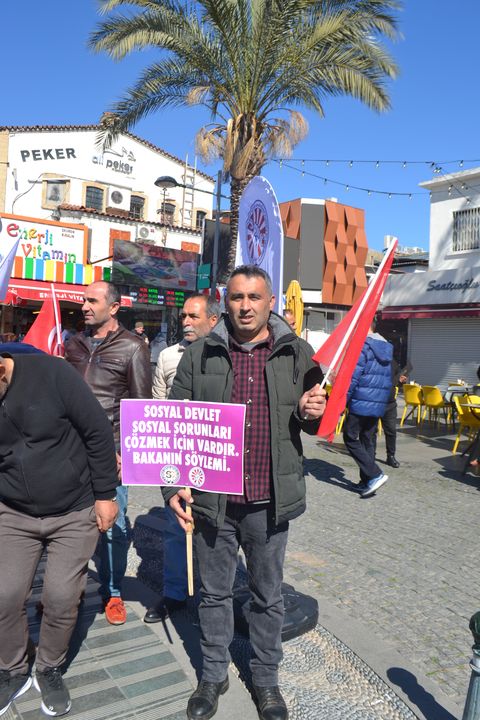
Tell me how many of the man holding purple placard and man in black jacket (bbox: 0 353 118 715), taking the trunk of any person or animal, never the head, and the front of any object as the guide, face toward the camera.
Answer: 2

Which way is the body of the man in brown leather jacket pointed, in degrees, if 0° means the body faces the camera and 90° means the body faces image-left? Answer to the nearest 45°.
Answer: approximately 45°

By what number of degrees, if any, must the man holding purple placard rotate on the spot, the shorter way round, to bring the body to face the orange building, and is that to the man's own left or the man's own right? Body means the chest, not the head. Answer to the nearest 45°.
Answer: approximately 180°

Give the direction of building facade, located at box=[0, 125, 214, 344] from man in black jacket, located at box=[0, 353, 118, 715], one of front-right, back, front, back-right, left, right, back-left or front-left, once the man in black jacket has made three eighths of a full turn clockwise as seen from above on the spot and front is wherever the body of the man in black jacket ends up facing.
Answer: front-right

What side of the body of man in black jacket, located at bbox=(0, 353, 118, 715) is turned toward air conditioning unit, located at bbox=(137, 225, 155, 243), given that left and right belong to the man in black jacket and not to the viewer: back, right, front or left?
back

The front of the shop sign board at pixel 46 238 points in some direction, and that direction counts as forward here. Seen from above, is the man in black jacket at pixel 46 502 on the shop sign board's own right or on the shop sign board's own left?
on the shop sign board's own right

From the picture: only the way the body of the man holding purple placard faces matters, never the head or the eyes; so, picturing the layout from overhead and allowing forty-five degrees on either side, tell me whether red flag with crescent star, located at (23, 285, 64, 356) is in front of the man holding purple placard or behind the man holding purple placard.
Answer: behind

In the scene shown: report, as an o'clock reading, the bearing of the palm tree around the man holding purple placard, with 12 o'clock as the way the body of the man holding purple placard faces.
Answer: The palm tree is roughly at 6 o'clock from the man holding purple placard.

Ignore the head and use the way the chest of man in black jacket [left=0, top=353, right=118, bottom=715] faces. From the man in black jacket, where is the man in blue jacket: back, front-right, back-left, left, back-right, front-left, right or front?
back-left
